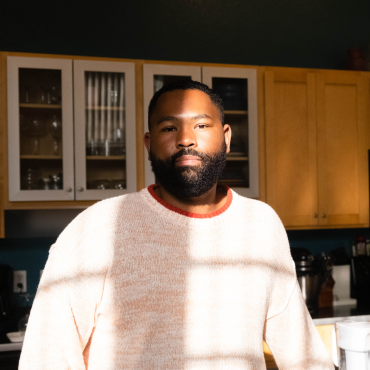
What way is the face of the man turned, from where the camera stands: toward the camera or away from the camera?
toward the camera

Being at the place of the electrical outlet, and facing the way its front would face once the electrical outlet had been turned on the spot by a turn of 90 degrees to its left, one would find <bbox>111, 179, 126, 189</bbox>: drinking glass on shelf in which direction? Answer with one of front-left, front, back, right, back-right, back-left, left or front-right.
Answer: front-right

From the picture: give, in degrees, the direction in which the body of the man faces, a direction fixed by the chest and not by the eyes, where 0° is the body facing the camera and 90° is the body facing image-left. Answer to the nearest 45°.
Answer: approximately 0°

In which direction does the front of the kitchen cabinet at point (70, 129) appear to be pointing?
toward the camera

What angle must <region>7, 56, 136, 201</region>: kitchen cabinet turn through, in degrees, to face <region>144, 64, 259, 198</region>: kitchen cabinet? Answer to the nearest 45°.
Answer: approximately 90° to its left

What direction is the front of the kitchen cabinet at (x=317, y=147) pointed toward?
toward the camera

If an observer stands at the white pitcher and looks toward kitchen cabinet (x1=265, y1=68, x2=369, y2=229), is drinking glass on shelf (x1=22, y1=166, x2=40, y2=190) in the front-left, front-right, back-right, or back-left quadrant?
front-left

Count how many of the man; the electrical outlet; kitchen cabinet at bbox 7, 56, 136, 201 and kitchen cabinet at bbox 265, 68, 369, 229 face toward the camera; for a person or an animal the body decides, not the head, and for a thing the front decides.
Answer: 4

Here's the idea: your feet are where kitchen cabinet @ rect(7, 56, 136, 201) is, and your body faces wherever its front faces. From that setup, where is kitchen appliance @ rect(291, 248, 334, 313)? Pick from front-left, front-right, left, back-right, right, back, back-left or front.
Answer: left

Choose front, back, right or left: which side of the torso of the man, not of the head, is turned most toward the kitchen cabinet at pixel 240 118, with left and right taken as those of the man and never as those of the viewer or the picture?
back

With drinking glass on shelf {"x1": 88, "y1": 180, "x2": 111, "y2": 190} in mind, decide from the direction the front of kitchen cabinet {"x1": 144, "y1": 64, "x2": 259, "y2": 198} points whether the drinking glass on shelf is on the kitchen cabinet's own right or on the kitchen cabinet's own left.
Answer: on the kitchen cabinet's own right

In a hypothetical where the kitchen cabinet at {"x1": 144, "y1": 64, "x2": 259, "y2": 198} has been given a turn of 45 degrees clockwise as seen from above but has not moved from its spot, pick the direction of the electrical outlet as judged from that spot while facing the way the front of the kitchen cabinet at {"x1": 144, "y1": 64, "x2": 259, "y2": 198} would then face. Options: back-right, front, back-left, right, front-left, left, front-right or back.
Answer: front-right

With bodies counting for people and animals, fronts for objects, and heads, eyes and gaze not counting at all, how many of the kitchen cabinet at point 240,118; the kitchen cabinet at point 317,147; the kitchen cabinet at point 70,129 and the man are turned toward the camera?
4
